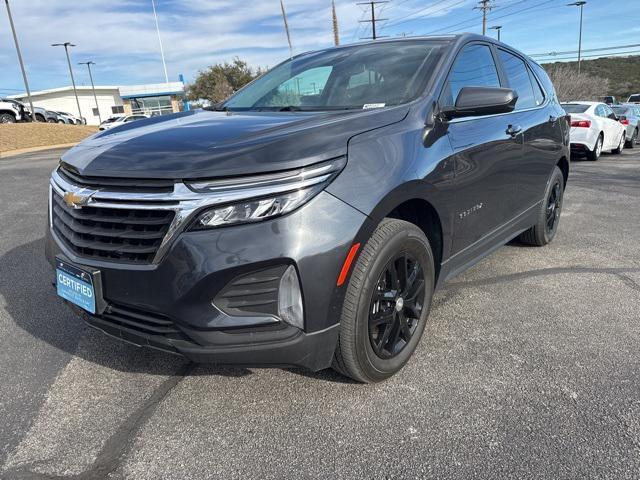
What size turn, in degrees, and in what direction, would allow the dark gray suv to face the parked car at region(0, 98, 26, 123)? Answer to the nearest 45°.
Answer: approximately 90° to its right

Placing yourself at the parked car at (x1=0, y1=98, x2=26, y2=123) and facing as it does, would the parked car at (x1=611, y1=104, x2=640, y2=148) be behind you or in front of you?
in front

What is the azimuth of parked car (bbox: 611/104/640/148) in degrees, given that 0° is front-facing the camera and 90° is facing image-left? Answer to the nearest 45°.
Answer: approximately 225°

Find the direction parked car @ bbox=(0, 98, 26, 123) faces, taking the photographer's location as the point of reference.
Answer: facing the viewer and to the right of the viewer

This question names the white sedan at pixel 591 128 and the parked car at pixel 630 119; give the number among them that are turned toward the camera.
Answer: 0

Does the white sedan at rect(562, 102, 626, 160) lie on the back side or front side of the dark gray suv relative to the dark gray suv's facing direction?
on the back side

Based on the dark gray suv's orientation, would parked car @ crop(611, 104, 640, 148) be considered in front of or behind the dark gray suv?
behind

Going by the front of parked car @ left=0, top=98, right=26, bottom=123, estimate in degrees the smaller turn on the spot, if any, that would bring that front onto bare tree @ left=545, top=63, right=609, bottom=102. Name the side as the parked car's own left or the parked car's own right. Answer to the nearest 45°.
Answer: approximately 45° to the parked car's own left

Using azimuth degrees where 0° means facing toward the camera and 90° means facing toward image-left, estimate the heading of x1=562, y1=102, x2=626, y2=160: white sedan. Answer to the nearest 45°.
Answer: approximately 225°

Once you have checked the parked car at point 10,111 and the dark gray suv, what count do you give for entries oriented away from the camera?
0

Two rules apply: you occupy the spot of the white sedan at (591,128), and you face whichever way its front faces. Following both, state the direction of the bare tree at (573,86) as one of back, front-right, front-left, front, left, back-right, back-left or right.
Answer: front-left
